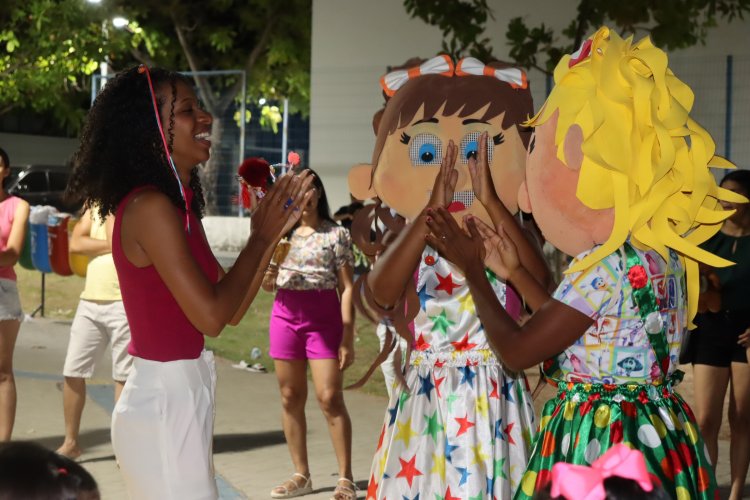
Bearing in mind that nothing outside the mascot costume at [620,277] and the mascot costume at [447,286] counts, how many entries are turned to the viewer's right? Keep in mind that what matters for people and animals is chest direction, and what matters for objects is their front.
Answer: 0

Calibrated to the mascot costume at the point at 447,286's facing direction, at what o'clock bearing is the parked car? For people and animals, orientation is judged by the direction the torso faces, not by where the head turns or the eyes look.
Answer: The parked car is roughly at 5 o'clock from the mascot costume.

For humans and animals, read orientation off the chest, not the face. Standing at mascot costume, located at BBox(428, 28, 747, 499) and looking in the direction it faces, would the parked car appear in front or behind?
in front

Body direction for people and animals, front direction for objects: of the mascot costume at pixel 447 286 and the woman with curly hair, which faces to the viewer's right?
the woman with curly hair

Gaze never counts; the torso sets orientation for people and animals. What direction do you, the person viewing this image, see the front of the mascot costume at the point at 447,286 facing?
facing the viewer

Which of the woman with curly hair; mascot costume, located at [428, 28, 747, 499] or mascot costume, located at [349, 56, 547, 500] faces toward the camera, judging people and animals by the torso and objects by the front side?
mascot costume, located at [349, 56, 547, 500]

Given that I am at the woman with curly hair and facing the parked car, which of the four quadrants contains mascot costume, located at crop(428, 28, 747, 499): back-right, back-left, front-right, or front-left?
back-right

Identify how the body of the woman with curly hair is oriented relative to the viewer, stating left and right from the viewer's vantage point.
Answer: facing to the right of the viewer

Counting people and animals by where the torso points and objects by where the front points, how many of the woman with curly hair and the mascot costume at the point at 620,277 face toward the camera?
0

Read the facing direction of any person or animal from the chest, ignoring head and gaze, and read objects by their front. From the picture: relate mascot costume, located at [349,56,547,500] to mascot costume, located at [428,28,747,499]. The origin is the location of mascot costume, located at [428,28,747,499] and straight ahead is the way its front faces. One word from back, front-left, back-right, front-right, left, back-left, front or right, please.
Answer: front

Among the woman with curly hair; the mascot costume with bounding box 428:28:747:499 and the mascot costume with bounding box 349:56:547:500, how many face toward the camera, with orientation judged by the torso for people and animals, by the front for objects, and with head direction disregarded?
1

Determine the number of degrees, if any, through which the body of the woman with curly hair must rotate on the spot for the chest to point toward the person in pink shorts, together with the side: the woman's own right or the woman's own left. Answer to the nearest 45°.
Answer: approximately 90° to the woman's own left

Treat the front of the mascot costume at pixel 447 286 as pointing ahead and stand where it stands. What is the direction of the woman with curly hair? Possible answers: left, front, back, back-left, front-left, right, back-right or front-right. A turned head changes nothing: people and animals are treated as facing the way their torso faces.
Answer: front-right

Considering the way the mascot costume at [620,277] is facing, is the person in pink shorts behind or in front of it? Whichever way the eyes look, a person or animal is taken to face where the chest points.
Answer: in front

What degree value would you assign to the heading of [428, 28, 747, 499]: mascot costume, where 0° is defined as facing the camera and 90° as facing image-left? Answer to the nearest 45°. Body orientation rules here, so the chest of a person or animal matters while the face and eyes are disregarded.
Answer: approximately 135°
